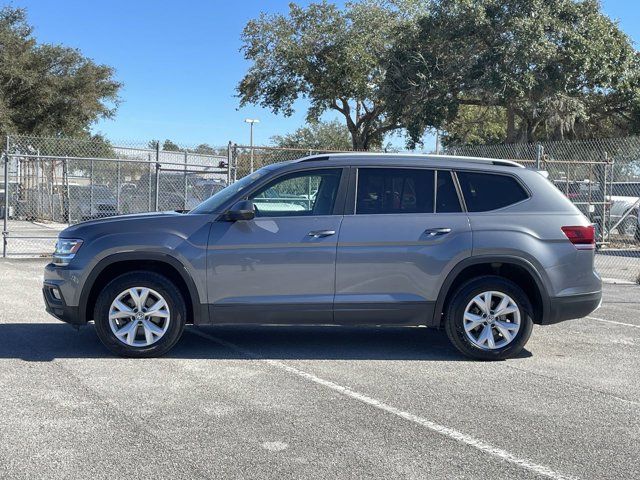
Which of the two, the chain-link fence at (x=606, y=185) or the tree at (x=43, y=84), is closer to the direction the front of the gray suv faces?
the tree

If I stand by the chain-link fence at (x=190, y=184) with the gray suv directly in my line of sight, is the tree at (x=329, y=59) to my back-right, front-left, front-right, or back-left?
back-left

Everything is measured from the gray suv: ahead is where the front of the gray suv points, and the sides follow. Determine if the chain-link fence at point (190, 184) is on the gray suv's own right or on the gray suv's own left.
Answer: on the gray suv's own right

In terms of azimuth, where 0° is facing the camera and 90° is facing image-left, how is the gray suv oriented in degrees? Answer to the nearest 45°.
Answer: approximately 90°

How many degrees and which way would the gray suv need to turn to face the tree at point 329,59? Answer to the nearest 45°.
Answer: approximately 90° to its right

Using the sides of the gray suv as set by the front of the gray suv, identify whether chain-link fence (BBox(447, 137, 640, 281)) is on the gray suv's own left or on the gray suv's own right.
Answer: on the gray suv's own right

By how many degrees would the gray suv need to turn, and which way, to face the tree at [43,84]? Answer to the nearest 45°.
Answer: approximately 45° to its right

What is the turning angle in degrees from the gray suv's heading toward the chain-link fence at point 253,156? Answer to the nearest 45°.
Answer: approximately 90° to its right
